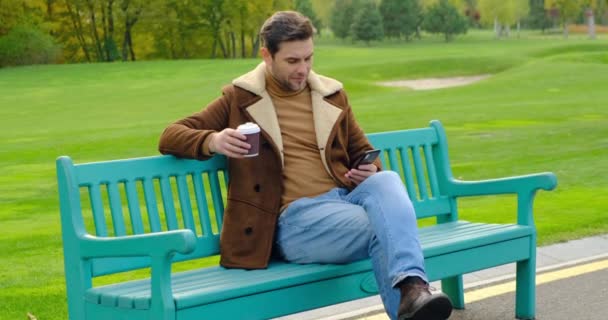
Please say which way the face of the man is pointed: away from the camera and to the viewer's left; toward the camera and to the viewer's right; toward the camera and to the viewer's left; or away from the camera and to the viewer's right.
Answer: toward the camera and to the viewer's right

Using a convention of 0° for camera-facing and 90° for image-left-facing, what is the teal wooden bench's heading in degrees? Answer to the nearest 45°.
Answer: approximately 315°

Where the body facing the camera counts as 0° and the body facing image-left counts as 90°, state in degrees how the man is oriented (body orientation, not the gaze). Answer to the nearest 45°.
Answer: approximately 315°
